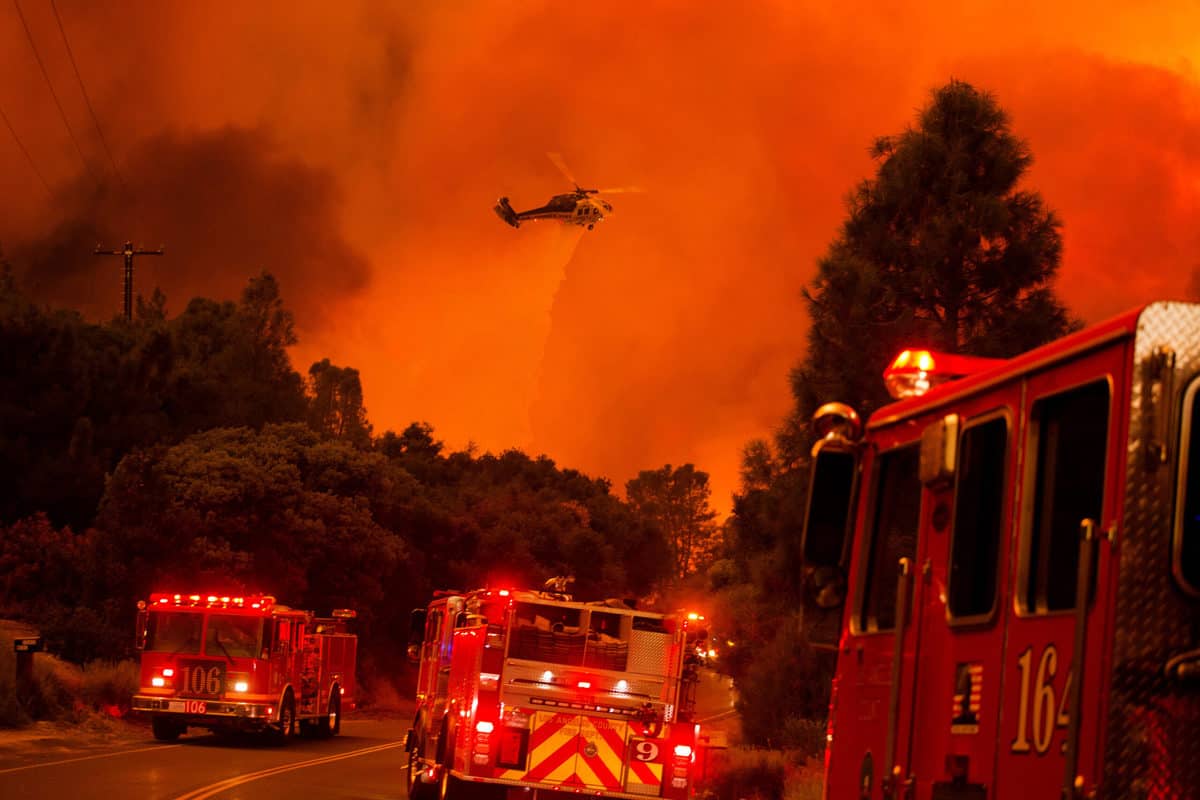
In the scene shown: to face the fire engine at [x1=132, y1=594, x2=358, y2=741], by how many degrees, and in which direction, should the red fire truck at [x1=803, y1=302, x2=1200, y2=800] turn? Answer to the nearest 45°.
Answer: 0° — it already faces it

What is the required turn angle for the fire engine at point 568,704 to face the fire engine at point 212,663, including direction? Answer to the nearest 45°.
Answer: approximately 45° to its left

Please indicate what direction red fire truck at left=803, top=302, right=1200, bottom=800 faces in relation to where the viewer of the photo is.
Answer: facing away from the viewer and to the left of the viewer

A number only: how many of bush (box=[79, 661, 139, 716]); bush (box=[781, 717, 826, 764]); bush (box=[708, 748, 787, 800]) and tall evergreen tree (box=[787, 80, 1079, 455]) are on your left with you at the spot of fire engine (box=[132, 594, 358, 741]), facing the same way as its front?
3

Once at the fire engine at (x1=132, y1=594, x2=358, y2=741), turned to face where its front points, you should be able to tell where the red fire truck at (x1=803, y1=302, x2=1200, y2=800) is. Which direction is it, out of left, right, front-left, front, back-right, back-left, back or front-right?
front-left

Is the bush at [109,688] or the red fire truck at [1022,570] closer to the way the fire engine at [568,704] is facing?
the bush

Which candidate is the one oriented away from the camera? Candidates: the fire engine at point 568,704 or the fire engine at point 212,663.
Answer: the fire engine at point 568,704

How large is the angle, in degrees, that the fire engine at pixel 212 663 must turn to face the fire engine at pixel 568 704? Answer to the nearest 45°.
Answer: approximately 45° to its left

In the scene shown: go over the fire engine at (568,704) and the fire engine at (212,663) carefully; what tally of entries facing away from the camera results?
1

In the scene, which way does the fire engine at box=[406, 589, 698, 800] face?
away from the camera

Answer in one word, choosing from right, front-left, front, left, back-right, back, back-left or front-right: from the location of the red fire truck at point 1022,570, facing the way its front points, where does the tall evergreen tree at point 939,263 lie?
front-right

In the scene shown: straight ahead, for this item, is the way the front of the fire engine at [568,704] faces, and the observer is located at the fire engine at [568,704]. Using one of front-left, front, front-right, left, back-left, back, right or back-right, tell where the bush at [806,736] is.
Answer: front-right

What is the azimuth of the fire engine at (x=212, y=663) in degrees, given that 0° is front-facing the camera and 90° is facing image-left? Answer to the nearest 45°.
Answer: approximately 45°

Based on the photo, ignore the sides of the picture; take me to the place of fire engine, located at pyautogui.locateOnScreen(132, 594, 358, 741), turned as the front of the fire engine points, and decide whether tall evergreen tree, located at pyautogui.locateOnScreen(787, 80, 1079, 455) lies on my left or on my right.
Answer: on my left
